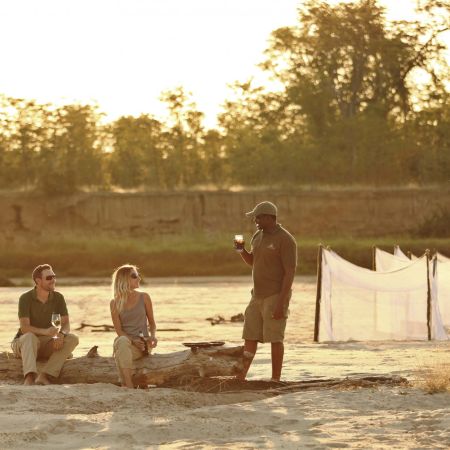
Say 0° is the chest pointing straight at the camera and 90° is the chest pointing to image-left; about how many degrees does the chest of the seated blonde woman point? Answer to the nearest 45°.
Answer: approximately 0°

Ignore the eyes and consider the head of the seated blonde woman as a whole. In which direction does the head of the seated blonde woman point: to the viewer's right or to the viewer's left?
to the viewer's right

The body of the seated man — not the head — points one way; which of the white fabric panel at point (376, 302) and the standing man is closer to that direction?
the standing man

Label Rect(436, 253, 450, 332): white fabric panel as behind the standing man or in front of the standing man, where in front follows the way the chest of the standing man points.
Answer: behind

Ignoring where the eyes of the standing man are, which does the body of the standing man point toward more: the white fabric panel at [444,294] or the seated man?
the seated man

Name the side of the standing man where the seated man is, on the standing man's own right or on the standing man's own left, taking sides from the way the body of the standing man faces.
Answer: on the standing man's own right

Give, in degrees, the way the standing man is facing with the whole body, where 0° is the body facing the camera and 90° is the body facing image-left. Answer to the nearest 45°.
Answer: approximately 45°

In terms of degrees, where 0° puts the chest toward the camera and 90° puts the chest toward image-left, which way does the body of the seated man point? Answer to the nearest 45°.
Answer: approximately 0°

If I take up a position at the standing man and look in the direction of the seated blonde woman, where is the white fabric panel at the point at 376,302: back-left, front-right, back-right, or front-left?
back-right
